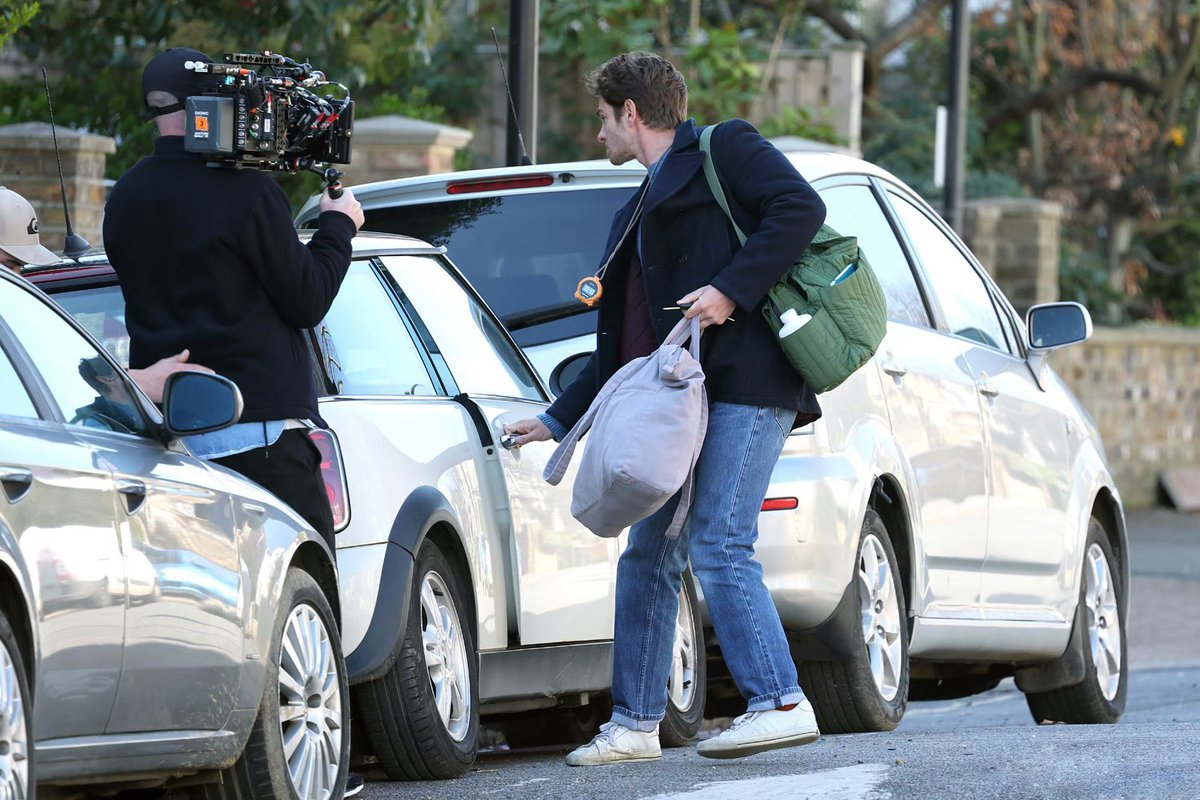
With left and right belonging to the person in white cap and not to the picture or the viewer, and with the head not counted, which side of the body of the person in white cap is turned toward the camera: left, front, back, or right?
right

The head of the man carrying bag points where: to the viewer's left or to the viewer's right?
to the viewer's left

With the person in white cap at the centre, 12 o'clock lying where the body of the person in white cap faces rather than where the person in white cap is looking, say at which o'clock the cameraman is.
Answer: The cameraman is roughly at 12 o'clock from the person in white cap.

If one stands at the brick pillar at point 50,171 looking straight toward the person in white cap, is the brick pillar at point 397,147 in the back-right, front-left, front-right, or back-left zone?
back-left
